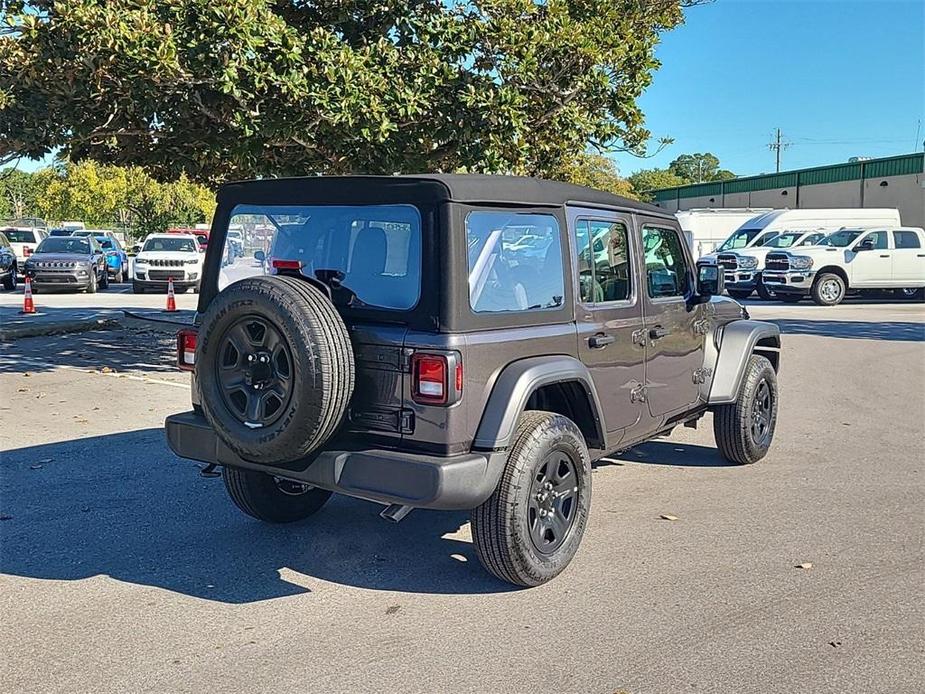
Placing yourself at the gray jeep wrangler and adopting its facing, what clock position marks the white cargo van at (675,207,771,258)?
The white cargo van is roughly at 11 o'clock from the gray jeep wrangler.

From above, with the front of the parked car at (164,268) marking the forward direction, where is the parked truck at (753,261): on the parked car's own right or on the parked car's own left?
on the parked car's own left

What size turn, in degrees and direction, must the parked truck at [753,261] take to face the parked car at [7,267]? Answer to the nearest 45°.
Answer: approximately 45° to its right

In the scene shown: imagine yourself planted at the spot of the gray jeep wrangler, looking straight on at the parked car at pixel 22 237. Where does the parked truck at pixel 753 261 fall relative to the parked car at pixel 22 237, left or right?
right

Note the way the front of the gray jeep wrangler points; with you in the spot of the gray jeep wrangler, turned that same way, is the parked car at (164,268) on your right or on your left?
on your left

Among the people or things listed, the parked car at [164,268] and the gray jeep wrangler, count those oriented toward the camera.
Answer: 1

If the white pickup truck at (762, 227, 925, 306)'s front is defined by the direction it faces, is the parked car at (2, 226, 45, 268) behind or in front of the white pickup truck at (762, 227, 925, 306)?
in front

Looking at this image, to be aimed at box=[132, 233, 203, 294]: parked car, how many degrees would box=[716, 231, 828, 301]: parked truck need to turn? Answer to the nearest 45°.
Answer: approximately 45° to its right

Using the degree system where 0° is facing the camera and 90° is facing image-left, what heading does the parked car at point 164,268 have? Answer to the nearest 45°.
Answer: approximately 0°

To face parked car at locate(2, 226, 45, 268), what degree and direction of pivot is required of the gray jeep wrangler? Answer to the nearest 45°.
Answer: approximately 90° to its left

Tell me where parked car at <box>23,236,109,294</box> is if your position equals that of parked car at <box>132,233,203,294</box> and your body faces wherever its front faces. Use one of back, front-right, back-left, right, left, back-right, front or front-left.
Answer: right

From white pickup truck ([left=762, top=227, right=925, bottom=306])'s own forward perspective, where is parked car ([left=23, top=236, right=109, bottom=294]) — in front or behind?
in front

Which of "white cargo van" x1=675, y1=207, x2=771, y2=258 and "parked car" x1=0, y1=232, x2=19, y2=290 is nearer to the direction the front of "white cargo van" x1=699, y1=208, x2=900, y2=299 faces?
the parked car

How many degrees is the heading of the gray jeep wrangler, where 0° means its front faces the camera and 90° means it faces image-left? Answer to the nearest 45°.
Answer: approximately 225°
